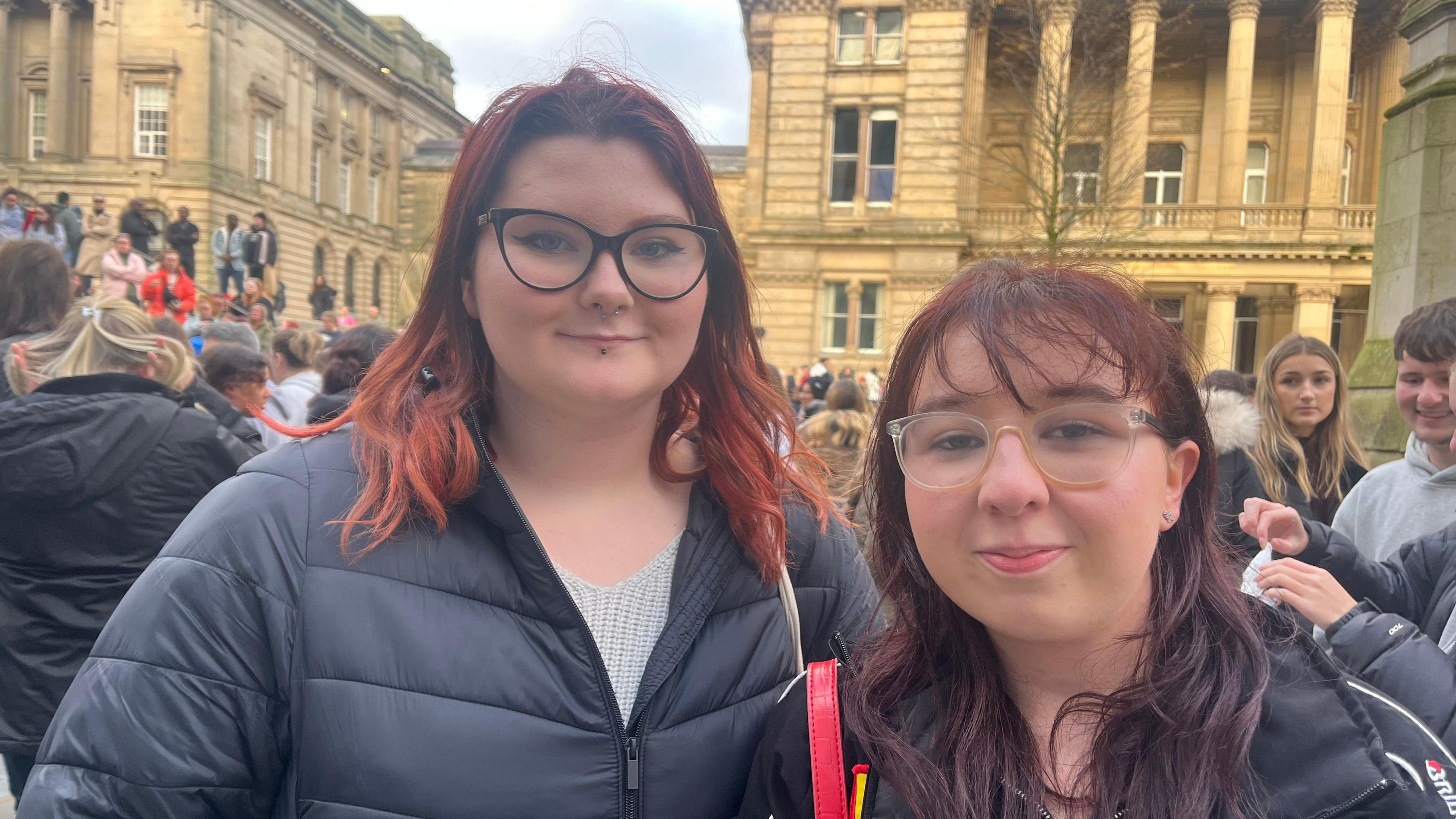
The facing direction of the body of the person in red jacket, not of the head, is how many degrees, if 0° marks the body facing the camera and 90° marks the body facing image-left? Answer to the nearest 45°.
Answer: approximately 0°

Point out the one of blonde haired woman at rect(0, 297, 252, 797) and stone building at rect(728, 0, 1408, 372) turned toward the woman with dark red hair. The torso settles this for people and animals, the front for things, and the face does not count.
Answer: the stone building

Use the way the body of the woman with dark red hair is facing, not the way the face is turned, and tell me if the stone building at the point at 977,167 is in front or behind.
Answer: behind

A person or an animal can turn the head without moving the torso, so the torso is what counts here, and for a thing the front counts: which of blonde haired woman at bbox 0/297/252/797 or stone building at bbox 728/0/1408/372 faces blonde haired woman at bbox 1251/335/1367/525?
the stone building

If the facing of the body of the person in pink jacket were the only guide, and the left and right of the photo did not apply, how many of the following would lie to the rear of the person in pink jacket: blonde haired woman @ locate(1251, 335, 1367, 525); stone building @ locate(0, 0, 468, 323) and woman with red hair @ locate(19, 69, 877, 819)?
1

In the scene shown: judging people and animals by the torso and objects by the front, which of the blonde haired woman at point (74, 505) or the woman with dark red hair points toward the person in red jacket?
the blonde haired woman

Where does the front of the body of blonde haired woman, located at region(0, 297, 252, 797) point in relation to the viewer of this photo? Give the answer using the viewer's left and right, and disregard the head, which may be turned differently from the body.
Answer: facing away from the viewer

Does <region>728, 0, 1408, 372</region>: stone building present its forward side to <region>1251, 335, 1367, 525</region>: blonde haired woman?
yes

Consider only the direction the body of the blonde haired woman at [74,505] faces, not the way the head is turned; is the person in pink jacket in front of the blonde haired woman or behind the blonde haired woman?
in front

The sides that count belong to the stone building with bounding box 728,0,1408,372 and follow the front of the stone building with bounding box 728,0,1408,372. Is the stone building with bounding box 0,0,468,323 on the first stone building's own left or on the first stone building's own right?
on the first stone building's own right
